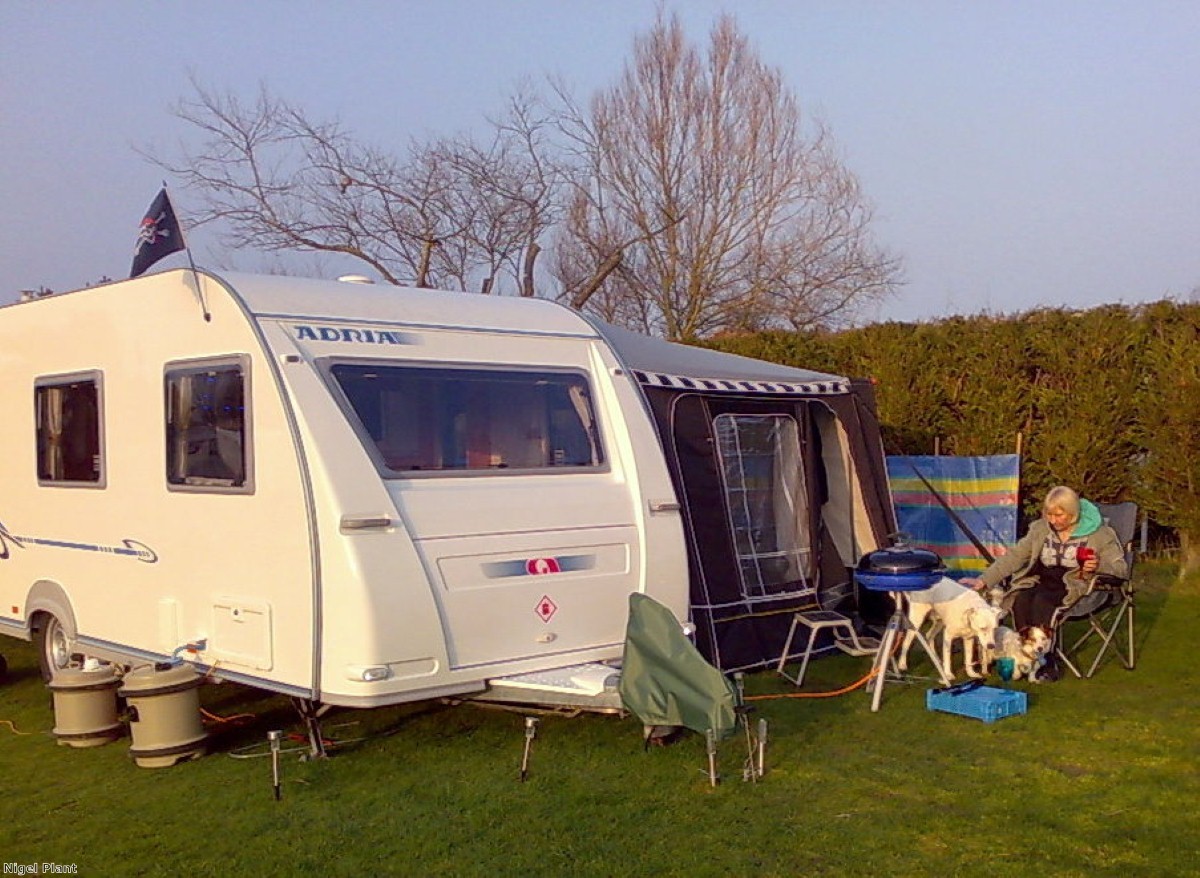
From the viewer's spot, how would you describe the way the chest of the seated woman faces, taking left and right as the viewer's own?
facing the viewer and to the left of the viewer

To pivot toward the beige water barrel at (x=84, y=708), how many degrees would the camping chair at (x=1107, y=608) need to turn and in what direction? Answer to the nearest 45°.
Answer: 0° — it already faces it

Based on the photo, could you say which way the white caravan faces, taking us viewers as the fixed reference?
facing the viewer and to the right of the viewer

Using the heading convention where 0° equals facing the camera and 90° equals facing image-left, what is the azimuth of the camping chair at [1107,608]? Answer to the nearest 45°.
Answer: approximately 45°

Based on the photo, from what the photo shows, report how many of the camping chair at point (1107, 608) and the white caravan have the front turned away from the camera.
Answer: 0

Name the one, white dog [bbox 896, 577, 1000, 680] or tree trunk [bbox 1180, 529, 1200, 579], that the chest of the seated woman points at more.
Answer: the white dog

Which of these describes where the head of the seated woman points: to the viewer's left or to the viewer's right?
to the viewer's left

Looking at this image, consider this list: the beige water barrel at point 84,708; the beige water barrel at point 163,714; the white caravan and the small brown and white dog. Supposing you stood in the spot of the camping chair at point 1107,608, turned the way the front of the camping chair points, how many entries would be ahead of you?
4

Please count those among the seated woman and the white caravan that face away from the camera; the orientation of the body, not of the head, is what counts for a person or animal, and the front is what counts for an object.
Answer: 0

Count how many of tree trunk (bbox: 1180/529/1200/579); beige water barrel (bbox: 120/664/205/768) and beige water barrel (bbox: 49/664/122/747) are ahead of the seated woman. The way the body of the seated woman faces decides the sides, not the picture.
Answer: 2

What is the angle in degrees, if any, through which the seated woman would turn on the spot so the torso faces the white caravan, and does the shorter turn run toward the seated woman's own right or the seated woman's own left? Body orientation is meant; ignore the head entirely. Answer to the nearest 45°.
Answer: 0° — they already face it
